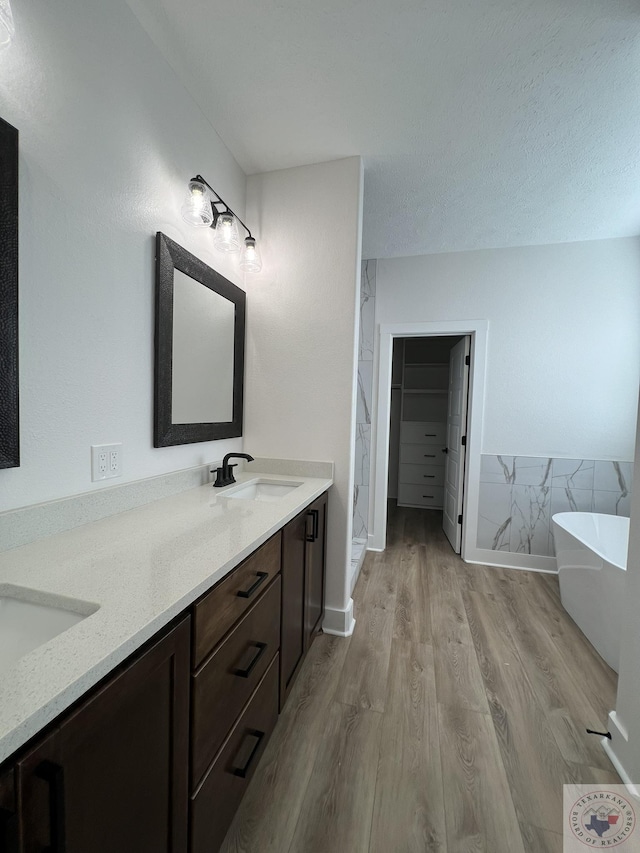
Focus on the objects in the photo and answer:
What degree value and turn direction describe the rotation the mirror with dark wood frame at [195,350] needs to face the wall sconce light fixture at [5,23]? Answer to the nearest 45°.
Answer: approximately 90° to its right

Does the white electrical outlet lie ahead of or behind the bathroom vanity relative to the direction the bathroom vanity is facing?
behind

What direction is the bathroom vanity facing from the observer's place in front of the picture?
facing the viewer and to the right of the viewer

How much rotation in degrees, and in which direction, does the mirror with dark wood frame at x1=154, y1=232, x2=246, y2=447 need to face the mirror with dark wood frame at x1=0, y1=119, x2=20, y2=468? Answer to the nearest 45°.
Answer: approximately 90° to its right

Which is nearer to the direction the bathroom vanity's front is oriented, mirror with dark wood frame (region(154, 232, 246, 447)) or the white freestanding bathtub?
the white freestanding bathtub

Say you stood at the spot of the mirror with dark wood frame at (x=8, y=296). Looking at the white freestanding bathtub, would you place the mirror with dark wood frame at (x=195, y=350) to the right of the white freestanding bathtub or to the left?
left

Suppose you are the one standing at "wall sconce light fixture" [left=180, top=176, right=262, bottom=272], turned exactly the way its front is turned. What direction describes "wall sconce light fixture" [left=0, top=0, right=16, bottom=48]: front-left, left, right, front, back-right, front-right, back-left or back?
right
